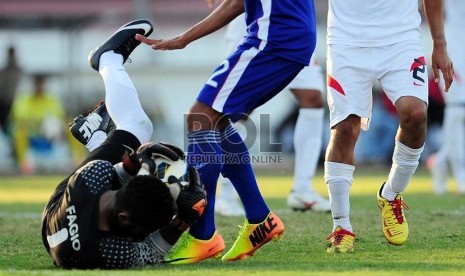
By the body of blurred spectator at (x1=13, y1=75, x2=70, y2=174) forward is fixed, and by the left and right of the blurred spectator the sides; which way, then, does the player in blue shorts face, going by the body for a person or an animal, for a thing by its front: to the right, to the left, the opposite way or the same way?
to the right

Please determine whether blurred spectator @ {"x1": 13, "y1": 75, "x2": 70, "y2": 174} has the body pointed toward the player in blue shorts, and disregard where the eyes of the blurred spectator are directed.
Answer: yes

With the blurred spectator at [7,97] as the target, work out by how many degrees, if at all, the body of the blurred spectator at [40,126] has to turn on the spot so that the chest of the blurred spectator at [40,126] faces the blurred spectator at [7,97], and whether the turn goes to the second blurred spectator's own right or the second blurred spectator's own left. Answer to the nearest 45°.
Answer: approximately 135° to the second blurred spectator's own right

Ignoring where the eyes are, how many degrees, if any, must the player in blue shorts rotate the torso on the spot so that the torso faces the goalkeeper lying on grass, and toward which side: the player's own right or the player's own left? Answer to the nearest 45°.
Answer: approximately 45° to the player's own left

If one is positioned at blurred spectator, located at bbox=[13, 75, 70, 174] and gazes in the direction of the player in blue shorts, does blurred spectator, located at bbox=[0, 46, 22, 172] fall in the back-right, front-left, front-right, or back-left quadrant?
back-right

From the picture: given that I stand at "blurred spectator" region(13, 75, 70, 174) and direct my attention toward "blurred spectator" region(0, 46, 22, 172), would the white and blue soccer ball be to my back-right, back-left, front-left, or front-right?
back-left

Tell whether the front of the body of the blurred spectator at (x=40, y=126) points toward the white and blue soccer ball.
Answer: yes

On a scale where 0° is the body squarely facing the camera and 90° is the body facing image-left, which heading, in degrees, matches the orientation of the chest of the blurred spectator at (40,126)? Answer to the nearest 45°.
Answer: approximately 0°

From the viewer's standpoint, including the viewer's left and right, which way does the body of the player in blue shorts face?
facing to the left of the viewer

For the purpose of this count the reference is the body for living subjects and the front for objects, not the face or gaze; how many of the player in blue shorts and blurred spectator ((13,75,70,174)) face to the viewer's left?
1

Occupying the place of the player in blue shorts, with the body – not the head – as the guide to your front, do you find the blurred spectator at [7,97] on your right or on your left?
on your right

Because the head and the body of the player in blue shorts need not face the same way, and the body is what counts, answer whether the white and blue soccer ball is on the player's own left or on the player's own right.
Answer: on the player's own left
